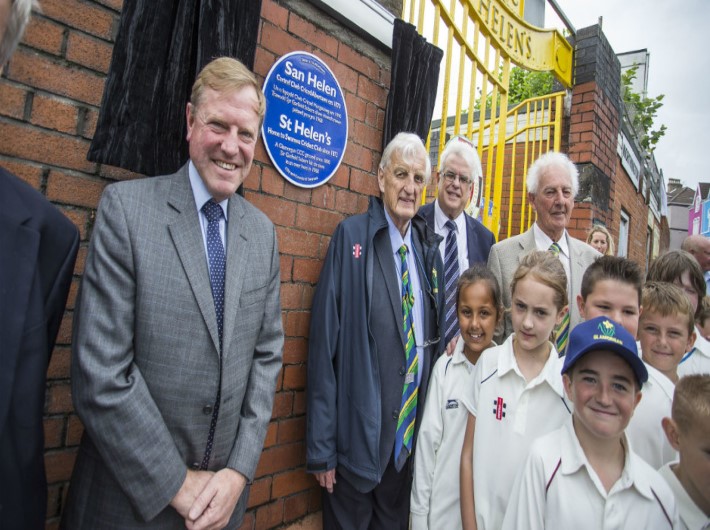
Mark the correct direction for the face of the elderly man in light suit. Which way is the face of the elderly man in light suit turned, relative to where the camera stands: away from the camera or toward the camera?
toward the camera

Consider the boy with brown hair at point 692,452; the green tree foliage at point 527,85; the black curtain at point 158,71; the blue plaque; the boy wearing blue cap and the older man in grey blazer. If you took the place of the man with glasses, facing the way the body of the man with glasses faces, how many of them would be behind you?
1

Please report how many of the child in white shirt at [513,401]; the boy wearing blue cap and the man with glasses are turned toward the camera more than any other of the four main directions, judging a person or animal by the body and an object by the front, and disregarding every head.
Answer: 3

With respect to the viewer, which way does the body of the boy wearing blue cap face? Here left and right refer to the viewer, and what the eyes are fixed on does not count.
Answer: facing the viewer

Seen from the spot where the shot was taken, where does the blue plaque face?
facing the viewer and to the right of the viewer

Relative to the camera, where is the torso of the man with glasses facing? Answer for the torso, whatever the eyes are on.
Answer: toward the camera

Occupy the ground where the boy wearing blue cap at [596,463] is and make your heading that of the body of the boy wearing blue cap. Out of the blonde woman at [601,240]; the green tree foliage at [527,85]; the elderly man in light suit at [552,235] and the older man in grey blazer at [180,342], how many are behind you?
3

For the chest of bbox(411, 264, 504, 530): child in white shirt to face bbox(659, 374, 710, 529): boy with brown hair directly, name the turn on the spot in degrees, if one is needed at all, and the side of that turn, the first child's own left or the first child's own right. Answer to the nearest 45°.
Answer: approximately 45° to the first child's own left

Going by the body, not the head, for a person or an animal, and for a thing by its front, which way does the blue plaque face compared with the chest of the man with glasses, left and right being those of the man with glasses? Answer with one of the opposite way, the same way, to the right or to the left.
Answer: to the left

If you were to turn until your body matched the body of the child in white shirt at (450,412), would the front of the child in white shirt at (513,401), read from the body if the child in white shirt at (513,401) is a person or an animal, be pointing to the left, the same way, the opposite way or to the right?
the same way

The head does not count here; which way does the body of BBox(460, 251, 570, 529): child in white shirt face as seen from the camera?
toward the camera
